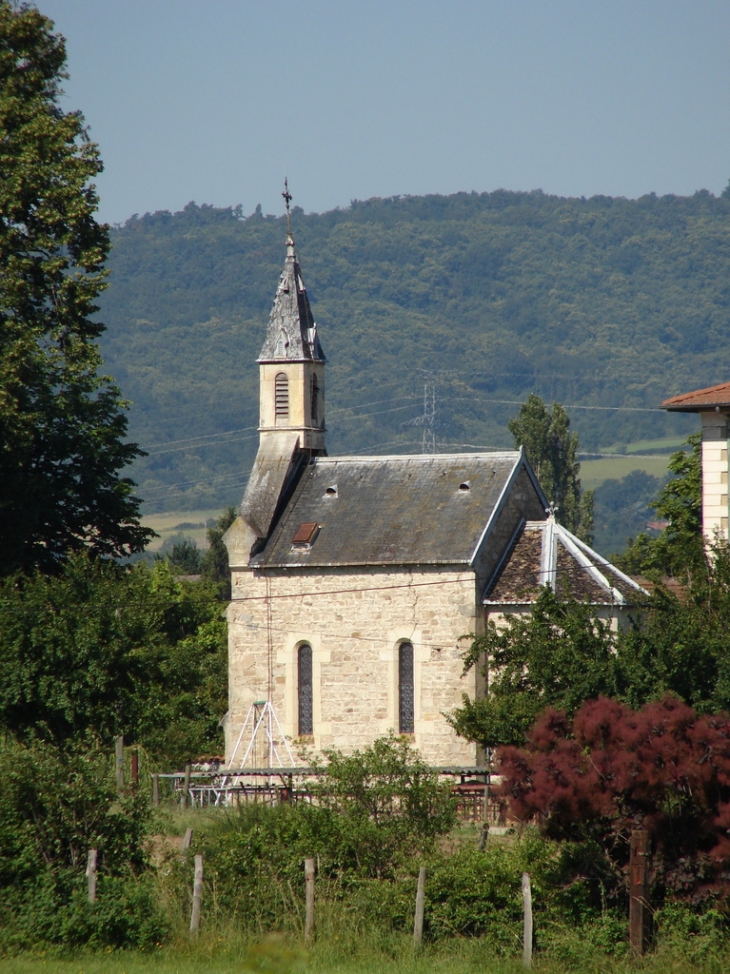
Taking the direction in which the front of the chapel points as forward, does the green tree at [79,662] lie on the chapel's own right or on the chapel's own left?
on the chapel's own left

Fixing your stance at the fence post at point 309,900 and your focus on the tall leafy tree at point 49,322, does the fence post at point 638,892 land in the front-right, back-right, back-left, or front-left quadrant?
back-right

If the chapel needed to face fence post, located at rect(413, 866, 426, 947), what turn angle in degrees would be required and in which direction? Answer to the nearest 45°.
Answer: approximately 135° to its left

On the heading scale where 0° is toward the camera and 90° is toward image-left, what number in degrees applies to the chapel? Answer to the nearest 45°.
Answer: approximately 135°

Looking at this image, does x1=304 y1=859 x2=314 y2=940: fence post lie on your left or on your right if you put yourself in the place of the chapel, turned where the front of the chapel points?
on your left

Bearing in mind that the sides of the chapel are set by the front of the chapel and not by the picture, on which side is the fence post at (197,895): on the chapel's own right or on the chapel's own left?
on the chapel's own left

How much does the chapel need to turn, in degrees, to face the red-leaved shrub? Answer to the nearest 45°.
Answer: approximately 135° to its left

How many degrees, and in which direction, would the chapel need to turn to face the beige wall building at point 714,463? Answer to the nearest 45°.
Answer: approximately 180°
